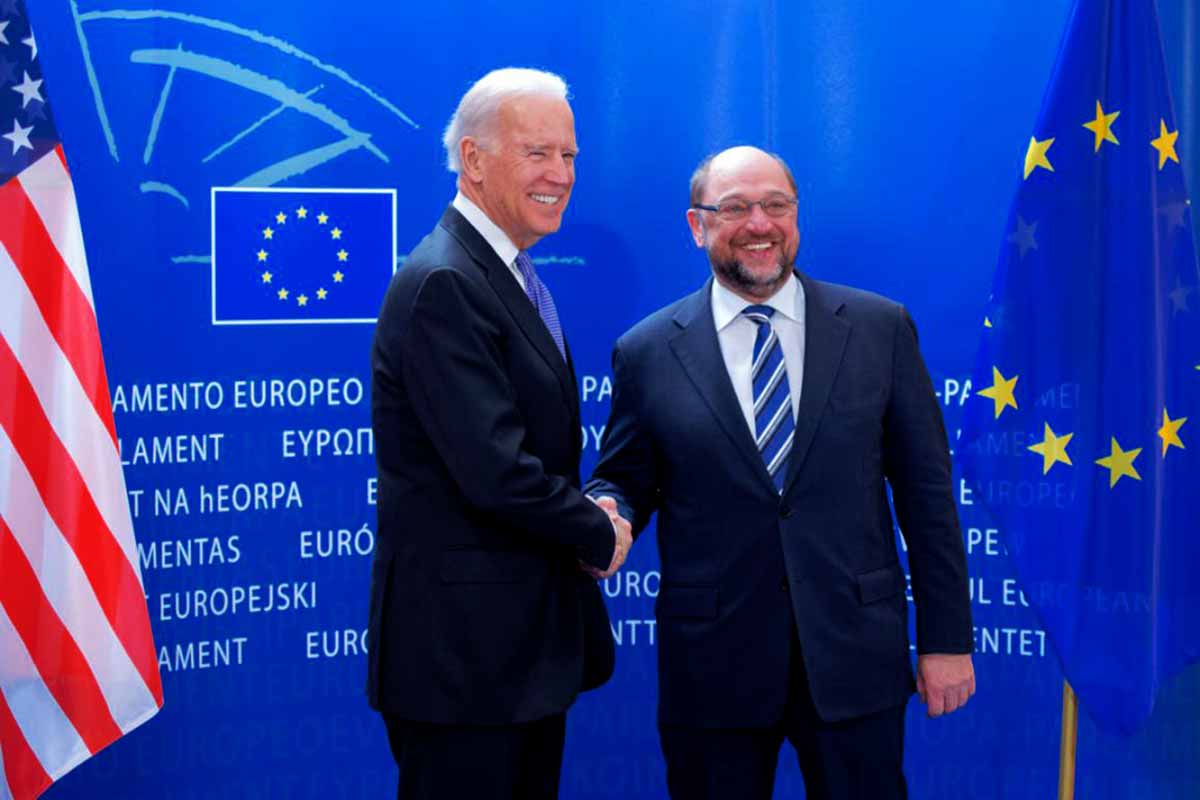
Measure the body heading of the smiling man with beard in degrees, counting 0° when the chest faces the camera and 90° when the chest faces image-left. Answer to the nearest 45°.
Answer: approximately 0°

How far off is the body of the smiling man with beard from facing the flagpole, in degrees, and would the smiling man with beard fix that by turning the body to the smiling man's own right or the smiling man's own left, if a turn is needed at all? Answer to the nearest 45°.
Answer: approximately 135° to the smiling man's own left

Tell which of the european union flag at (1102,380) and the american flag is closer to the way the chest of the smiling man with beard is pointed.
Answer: the american flag

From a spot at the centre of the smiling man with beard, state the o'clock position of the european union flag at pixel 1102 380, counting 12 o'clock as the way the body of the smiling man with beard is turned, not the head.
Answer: The european union flag is roughly at 8 o'clock from the smiling man with beard.

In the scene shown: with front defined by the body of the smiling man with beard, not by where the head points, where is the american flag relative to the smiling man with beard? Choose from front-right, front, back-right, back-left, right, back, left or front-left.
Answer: right

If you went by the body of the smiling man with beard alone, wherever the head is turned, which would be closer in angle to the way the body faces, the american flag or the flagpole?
the american flag
